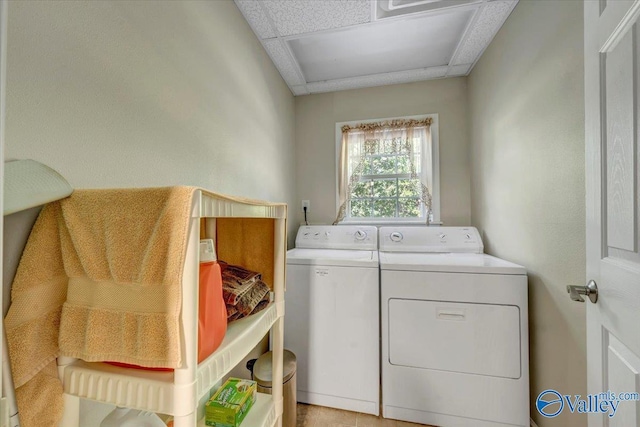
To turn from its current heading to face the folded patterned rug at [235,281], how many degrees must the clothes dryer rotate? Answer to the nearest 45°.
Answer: approximately 45° to its right

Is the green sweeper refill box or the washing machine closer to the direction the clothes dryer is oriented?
the green sweeper refill box

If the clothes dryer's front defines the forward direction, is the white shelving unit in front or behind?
in front

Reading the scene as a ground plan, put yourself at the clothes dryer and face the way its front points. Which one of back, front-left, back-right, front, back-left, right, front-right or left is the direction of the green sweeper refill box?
front-right

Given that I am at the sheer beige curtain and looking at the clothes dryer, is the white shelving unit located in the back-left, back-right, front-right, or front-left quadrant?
front-right

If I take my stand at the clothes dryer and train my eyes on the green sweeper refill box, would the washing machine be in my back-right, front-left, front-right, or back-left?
front-right

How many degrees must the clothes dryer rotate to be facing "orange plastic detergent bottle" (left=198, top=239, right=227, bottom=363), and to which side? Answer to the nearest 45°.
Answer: approximately 45° to its right

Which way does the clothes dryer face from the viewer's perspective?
toward the camera

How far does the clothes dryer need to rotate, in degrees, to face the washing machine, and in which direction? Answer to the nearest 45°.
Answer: approximately 90° to its right
